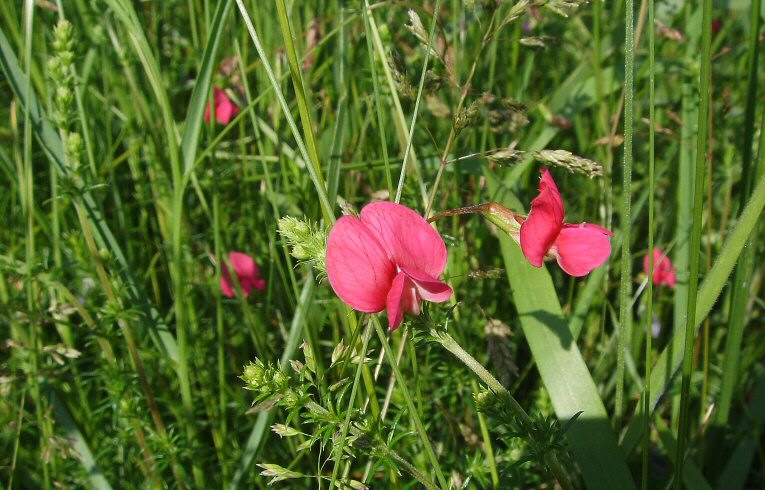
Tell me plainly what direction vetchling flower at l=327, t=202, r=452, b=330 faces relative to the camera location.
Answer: facing the viewer

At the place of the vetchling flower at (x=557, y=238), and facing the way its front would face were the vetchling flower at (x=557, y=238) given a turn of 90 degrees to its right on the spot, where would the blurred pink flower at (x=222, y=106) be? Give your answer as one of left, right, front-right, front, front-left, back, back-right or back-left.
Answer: back-right

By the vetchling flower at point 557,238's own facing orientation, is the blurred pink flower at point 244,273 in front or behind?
behind

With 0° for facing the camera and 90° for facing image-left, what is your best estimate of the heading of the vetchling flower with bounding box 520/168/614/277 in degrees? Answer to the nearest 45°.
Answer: approximately 270°
